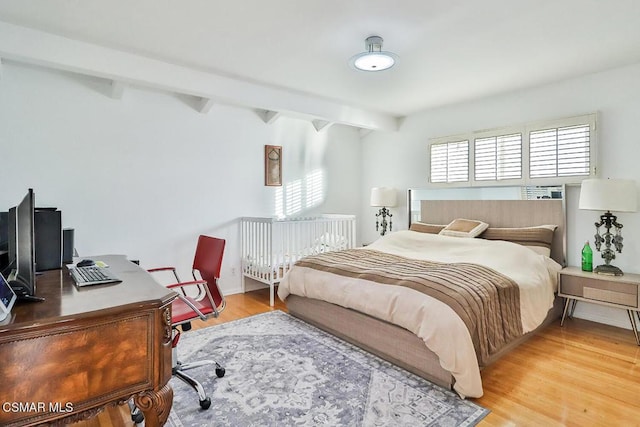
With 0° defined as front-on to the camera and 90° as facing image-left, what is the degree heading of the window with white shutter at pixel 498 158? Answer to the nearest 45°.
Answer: approximately 45°

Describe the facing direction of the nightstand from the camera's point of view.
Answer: facing the viewer and to the left of the viewer

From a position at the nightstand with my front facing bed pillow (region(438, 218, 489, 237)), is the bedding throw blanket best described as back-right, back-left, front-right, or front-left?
front-left

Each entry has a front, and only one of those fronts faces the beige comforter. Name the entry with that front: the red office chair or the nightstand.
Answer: the nightstand

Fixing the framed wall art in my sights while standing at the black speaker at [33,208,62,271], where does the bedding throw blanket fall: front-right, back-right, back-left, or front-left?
front-right

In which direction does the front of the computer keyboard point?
to the viewer's right

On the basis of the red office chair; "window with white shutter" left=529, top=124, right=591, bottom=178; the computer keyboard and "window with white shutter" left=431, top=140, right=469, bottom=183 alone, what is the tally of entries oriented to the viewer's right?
1

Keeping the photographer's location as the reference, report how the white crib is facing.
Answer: facing the viewer and to the right of the viewer

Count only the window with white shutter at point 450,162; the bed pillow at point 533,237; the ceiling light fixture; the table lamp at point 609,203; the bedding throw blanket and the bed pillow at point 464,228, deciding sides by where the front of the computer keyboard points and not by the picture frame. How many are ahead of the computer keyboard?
6

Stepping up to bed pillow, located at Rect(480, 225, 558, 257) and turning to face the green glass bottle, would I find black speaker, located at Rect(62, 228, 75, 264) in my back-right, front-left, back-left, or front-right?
back-right

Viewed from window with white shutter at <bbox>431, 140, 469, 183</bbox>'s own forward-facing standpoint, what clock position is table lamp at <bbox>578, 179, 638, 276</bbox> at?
The table lamp is roughly at 9 o'clock from the window with white shutter.

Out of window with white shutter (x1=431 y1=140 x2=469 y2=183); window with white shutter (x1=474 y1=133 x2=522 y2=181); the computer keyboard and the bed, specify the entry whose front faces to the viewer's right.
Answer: the computer keyboard

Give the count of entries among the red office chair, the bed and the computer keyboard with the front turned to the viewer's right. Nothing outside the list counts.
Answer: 1

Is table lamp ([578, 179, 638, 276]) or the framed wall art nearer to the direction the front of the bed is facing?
the framed wall art

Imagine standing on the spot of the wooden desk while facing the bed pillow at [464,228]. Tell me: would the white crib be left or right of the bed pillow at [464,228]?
left

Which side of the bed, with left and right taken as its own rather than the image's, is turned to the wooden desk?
front

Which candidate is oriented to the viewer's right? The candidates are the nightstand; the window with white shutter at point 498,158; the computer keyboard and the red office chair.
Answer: the computer keyboard

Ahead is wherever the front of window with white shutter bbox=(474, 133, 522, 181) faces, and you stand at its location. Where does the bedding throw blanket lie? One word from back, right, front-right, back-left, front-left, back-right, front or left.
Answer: front-left

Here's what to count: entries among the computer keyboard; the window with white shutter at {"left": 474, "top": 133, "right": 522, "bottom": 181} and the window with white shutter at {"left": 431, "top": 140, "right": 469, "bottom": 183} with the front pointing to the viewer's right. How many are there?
1
